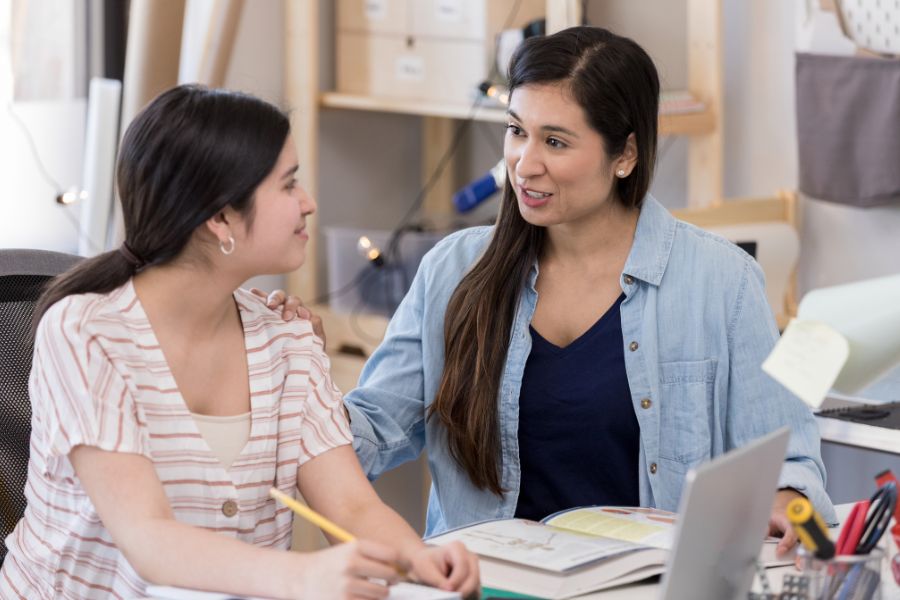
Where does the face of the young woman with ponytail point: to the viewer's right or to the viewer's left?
to the viewer's right

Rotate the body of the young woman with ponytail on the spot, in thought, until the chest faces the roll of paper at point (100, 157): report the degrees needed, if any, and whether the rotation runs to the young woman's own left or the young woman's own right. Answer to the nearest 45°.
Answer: approximately 135° to the young woman's own left

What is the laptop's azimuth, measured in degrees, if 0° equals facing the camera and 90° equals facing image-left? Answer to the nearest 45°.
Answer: approximately 135°

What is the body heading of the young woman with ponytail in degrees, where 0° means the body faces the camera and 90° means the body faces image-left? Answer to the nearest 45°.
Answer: approximately 315°

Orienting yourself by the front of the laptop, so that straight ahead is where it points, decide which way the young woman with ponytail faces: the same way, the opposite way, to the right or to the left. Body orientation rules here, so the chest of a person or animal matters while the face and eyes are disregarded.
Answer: the opposite way

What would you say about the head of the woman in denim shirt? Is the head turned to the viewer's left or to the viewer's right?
to the viewer's left

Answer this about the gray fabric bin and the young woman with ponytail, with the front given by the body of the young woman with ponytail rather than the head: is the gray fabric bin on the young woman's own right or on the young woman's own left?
on the young woman's own left
